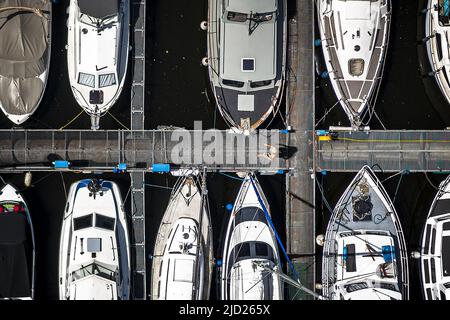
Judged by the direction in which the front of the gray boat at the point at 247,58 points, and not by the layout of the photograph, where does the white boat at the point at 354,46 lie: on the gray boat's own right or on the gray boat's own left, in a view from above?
on the gray boat's own left

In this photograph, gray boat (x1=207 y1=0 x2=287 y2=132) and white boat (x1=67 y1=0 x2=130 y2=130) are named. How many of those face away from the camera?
0

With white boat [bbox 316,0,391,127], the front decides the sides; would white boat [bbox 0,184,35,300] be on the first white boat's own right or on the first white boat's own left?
on the first white boat's own right

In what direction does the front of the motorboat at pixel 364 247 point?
away from the camera

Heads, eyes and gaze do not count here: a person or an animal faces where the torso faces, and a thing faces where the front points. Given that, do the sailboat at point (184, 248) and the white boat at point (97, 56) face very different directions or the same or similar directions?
very different directions

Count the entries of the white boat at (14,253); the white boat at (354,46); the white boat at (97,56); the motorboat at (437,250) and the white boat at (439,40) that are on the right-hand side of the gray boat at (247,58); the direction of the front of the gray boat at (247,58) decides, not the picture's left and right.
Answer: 2

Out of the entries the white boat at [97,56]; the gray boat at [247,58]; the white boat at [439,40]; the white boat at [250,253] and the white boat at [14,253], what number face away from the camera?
2

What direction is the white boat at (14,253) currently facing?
away from the camera

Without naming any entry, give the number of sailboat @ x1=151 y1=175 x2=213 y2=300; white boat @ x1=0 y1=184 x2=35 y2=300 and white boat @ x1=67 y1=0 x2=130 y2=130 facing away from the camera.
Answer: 2

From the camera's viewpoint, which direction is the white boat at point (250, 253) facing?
away from the camera
